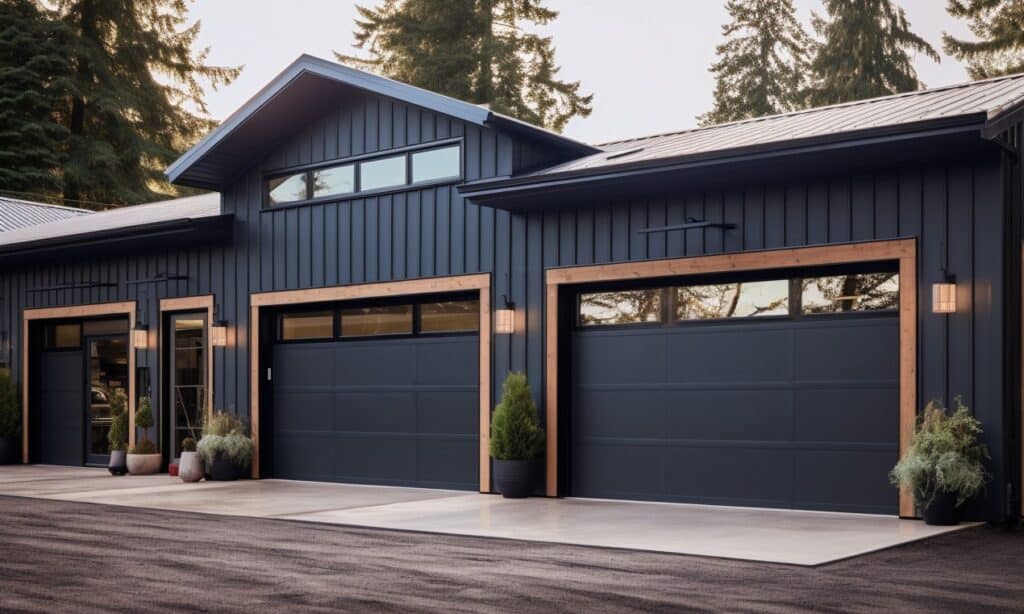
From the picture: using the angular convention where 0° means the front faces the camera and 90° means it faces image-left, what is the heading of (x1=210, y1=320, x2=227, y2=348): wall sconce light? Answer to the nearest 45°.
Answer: approximately 45°

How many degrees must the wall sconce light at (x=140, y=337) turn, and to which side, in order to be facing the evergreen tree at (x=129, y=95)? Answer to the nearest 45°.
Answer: approximately 135° to its right

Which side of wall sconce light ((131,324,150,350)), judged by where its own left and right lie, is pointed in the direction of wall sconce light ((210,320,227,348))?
left

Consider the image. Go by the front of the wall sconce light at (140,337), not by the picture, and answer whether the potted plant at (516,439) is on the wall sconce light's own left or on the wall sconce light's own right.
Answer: on the wall sconce light's own left

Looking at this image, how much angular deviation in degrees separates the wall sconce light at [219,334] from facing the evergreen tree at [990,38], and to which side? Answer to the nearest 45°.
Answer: approximately 180°
